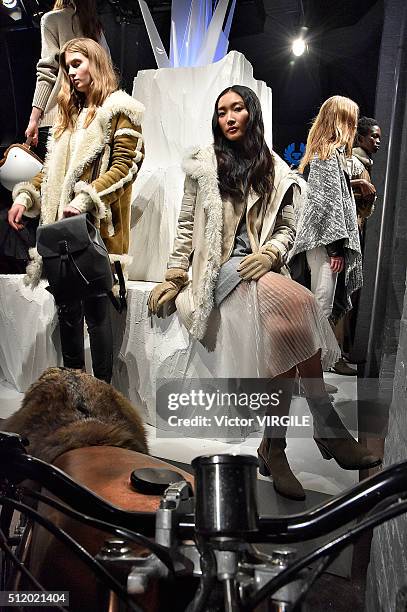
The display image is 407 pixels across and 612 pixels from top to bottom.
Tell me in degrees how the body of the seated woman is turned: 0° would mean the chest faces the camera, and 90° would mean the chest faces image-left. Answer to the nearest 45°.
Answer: approximately 315°

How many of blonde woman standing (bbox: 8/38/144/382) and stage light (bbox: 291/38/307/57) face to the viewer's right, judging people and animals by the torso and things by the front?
0

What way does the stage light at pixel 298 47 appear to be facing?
toward the camera

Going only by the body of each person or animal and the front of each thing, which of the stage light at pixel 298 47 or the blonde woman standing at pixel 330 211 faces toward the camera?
the stage light
